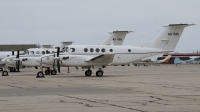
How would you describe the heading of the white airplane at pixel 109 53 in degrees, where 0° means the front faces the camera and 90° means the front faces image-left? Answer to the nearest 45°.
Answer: approximately 90°
